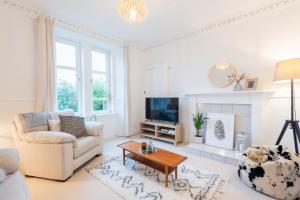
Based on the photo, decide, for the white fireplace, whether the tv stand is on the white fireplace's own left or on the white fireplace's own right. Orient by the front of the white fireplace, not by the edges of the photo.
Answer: on the white fireplace's own right

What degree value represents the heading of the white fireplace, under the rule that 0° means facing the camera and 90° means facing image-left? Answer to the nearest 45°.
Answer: approximately 45°

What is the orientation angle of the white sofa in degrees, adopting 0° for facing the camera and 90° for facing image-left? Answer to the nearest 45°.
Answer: approximately 315°

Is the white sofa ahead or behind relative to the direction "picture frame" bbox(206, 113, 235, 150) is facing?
ahead

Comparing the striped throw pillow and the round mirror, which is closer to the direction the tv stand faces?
the striped throw pillow

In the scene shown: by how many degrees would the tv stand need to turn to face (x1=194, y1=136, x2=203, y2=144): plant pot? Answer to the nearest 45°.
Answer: approximately 90° to its left

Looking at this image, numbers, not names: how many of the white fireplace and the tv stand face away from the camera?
0

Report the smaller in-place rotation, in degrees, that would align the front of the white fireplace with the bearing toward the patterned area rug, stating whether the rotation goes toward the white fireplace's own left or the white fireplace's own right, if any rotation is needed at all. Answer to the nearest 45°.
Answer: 0° — it already faces it

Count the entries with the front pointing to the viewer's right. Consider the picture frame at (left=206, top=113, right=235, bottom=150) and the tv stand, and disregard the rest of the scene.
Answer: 0

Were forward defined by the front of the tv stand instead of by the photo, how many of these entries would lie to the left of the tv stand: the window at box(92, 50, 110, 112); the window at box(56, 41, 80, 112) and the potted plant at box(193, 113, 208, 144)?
1
